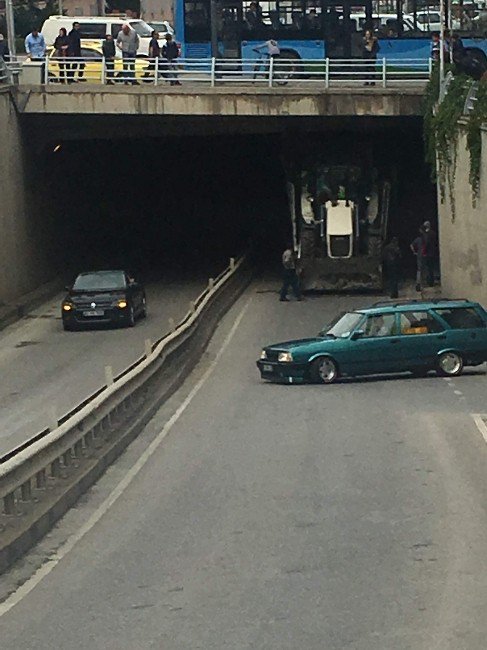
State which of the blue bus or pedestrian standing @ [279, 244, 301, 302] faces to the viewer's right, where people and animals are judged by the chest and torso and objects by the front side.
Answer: the blue bus

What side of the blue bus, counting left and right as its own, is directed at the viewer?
right

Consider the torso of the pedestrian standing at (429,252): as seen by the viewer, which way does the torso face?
to the viewer's left

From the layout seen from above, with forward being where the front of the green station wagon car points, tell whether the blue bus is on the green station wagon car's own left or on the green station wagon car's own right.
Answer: on the green station wagon car's own right

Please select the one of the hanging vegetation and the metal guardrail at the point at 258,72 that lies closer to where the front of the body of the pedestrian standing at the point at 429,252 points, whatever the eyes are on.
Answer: the metal guardrail
